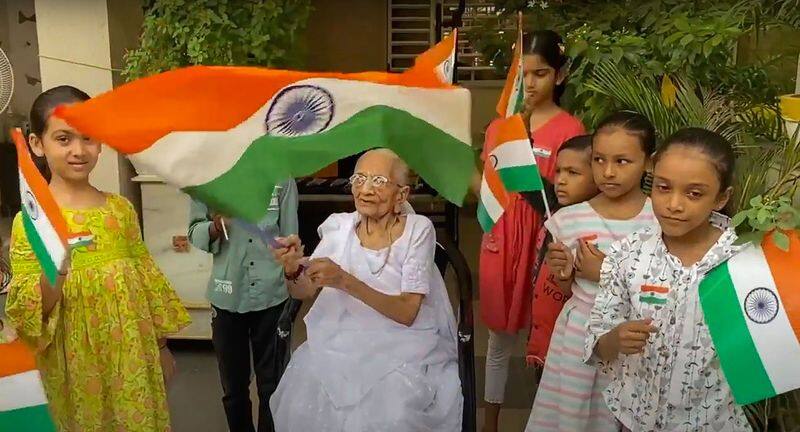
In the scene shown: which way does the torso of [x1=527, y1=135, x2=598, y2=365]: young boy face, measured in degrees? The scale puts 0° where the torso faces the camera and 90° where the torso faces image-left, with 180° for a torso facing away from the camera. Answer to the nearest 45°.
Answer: approximately 45°

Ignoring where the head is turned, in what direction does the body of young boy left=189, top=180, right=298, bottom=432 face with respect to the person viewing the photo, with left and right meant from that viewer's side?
facing the viewer

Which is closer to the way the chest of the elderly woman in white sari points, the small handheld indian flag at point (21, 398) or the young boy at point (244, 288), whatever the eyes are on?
the small handheld indian flag

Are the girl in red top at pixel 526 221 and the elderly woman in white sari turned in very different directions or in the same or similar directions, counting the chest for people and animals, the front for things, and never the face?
same or similar directions

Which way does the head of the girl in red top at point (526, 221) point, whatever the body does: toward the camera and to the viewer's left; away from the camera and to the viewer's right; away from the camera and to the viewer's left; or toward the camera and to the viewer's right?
toward the camera and to the viewer's left

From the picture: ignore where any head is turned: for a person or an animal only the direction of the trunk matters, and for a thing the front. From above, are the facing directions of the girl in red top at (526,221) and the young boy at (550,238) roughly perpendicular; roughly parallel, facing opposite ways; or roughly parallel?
roughly parallel

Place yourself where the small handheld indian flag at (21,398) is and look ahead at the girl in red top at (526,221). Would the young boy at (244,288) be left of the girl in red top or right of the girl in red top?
left

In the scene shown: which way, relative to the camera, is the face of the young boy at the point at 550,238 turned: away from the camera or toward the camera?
toward the camera

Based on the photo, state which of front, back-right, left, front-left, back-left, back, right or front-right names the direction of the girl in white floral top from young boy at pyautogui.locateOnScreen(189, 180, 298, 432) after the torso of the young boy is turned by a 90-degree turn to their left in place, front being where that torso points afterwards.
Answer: front-right

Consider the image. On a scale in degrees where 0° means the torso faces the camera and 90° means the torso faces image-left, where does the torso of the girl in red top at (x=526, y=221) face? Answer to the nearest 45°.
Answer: approximately 45°

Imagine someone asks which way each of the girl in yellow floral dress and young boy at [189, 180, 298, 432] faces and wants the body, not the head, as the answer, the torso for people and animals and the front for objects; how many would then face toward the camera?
2

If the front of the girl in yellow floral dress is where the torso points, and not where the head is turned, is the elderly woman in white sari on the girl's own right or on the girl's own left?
on the girl's own left

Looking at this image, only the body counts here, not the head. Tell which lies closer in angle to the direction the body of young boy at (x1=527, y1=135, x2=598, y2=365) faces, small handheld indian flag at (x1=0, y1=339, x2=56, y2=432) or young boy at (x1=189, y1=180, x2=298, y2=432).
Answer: the small handheld indian flag

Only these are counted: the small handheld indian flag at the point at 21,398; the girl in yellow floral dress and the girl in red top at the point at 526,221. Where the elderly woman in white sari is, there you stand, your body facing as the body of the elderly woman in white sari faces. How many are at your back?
1
